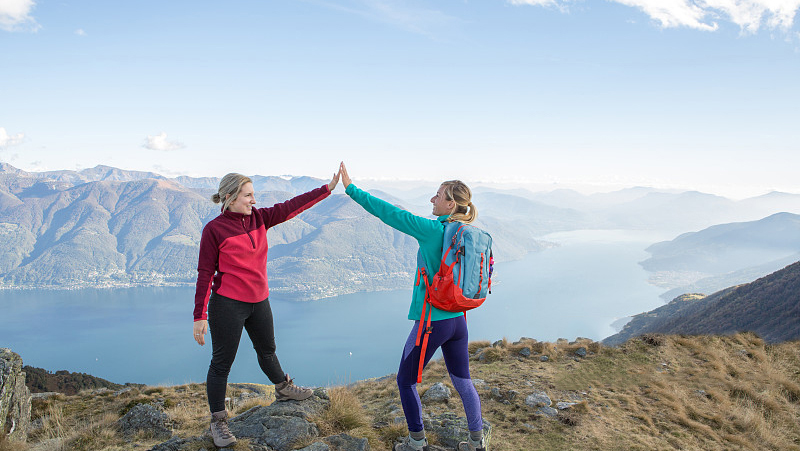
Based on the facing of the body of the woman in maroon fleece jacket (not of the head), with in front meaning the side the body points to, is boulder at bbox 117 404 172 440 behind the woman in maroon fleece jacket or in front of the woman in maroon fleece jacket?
behind

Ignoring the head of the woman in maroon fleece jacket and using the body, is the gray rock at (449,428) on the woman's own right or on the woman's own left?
on the woman's own left

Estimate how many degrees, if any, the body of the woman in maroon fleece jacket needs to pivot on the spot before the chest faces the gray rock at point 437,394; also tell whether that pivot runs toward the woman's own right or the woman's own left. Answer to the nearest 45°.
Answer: approximately 90° to the woman's own left

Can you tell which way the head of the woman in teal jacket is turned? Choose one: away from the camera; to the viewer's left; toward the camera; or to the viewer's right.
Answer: to the viewer's left

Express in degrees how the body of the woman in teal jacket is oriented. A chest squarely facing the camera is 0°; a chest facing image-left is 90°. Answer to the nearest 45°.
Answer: approximately 90°

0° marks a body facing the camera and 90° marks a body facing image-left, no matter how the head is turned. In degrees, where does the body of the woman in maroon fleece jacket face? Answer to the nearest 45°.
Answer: approximately 315°

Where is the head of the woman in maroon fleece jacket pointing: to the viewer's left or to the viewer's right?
to the viewer's right

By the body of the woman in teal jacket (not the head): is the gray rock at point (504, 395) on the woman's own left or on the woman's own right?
on the woman's own right

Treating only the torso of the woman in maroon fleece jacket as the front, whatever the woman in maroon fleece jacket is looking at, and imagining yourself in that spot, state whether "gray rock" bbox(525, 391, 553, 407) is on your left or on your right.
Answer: on your left
